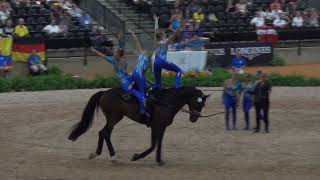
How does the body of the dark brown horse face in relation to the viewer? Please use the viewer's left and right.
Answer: facing to the right of the viewer

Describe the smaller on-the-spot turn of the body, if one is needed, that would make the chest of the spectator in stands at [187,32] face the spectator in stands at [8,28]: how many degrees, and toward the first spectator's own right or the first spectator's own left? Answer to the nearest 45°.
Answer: approximately 90° to the first spectator's own right

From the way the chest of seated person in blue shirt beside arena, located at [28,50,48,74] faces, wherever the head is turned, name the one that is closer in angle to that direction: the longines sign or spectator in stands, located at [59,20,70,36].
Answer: the longines sign

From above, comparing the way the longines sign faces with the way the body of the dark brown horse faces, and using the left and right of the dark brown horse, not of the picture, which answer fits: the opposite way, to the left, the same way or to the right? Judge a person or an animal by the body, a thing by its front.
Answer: to the right

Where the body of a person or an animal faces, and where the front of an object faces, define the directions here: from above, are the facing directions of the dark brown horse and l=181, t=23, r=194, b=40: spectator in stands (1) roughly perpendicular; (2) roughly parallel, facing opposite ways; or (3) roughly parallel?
roughly perpendicular
